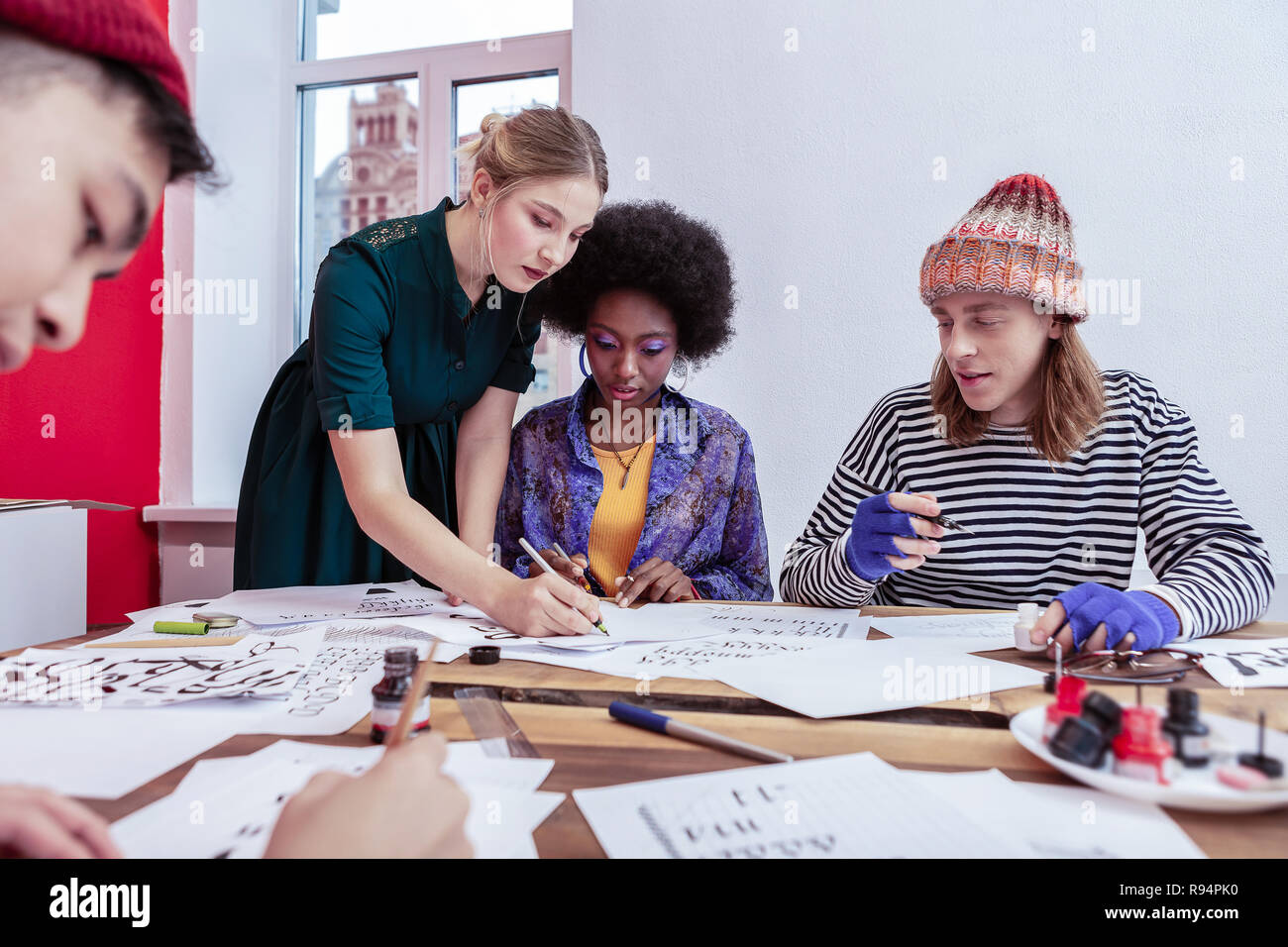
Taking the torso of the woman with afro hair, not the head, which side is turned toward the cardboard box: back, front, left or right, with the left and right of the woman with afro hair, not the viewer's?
right

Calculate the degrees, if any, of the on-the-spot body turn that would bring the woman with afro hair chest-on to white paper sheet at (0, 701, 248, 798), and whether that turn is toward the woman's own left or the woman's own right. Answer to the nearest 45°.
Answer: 0° — they already face it

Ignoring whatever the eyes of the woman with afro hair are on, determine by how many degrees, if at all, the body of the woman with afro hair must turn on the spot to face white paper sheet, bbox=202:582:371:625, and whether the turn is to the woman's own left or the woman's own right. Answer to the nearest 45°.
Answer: approximately 45° to the woman's own right

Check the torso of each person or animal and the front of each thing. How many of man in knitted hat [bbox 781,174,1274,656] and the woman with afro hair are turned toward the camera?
2

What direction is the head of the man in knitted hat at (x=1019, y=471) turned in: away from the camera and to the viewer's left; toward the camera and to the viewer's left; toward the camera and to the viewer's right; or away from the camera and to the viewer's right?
toward the camera and to the viewer's left

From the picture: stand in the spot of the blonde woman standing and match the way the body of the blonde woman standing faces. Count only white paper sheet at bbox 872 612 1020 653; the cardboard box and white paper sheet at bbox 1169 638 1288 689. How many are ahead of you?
2

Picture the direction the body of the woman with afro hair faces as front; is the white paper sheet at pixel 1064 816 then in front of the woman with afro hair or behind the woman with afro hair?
in front

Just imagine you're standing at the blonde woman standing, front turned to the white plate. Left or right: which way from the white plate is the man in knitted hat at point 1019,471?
left

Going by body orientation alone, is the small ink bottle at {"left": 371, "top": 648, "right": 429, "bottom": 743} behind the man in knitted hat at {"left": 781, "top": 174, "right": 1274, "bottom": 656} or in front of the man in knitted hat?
in front

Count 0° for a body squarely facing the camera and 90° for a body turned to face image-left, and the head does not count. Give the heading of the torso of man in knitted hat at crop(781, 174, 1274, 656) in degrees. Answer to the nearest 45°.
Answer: approximately 0°
